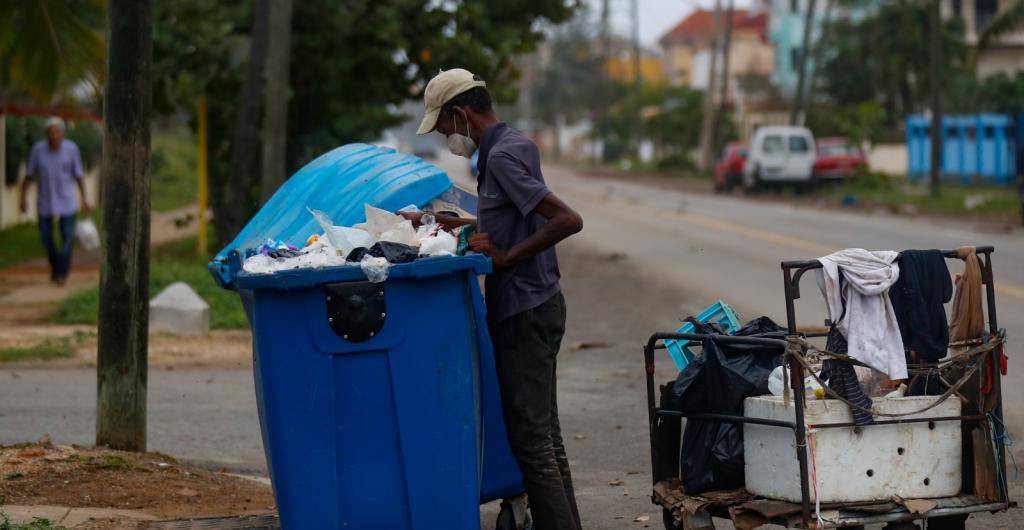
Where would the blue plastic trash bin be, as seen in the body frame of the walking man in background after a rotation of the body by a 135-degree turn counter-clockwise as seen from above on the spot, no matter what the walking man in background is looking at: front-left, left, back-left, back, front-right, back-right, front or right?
back-right

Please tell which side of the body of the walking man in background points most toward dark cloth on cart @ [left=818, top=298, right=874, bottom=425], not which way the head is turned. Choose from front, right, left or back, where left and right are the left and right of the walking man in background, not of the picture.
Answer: front

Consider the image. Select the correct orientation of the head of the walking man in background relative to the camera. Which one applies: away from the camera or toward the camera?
toward the camera

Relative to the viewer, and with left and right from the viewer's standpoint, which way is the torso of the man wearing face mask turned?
facing to the left of the viewer

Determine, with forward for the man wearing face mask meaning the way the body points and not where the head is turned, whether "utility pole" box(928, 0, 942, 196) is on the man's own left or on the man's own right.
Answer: on the man's own right

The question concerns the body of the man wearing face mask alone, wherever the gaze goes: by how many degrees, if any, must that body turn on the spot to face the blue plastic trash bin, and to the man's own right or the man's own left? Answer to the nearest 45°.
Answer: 0° — they already face it

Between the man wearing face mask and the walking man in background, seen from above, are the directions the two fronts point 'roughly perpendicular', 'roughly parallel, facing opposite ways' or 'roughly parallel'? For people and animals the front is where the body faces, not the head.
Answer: roughly perpendicular

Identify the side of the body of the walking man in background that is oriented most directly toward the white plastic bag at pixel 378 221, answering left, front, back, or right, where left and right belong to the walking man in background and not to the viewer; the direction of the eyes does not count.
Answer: front

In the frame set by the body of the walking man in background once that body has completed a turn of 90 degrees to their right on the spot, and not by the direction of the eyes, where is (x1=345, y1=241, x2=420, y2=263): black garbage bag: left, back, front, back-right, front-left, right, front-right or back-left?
left

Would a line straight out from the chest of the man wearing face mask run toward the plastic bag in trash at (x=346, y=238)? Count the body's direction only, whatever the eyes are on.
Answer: yes

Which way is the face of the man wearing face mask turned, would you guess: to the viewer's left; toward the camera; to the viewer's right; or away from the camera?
to the viewer's left

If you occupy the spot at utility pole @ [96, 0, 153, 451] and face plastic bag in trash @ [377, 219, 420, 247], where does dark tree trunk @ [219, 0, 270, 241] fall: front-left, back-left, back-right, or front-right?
back-left

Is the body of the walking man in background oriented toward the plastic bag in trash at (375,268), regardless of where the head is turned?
yes

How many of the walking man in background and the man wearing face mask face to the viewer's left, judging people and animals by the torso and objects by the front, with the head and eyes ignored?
1

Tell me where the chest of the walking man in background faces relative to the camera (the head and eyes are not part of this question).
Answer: toward the camera
